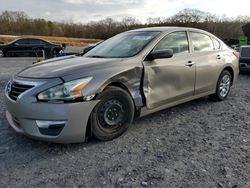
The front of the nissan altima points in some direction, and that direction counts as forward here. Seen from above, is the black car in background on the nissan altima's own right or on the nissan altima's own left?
on the nissan altima's own right

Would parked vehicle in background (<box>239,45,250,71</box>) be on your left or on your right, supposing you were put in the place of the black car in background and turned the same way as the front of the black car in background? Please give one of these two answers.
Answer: on your left

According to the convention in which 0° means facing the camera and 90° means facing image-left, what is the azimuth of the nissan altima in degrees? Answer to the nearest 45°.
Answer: approximately 45°

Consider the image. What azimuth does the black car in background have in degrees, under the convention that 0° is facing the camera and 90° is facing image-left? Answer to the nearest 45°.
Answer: approximately 90°

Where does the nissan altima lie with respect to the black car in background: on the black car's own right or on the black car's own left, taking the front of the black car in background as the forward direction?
on the black car's own left

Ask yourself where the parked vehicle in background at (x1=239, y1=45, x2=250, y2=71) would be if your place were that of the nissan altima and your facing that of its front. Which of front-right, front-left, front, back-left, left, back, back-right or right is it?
back
